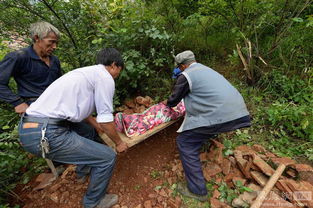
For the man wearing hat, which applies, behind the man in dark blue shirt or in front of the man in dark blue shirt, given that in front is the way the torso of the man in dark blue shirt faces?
in front

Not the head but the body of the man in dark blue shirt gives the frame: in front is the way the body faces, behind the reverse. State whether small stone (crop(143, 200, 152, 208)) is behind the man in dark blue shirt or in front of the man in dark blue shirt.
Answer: in front

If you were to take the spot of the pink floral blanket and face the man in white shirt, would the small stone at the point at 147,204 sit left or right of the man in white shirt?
left

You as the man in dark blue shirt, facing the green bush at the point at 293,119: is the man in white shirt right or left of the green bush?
right

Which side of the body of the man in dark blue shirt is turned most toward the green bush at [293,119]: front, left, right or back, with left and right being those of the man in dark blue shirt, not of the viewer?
front

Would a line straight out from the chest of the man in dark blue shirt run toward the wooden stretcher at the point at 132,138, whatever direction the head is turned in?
yes

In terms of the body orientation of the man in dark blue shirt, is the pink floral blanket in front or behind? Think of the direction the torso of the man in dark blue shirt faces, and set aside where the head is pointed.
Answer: in front

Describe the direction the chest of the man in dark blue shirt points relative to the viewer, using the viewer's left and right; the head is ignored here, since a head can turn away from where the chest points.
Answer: facing the viewer and to the right of the viewer

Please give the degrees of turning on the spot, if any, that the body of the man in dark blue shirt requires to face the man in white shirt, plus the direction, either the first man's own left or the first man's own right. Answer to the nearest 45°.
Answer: approximately 45° to the first man's own right
